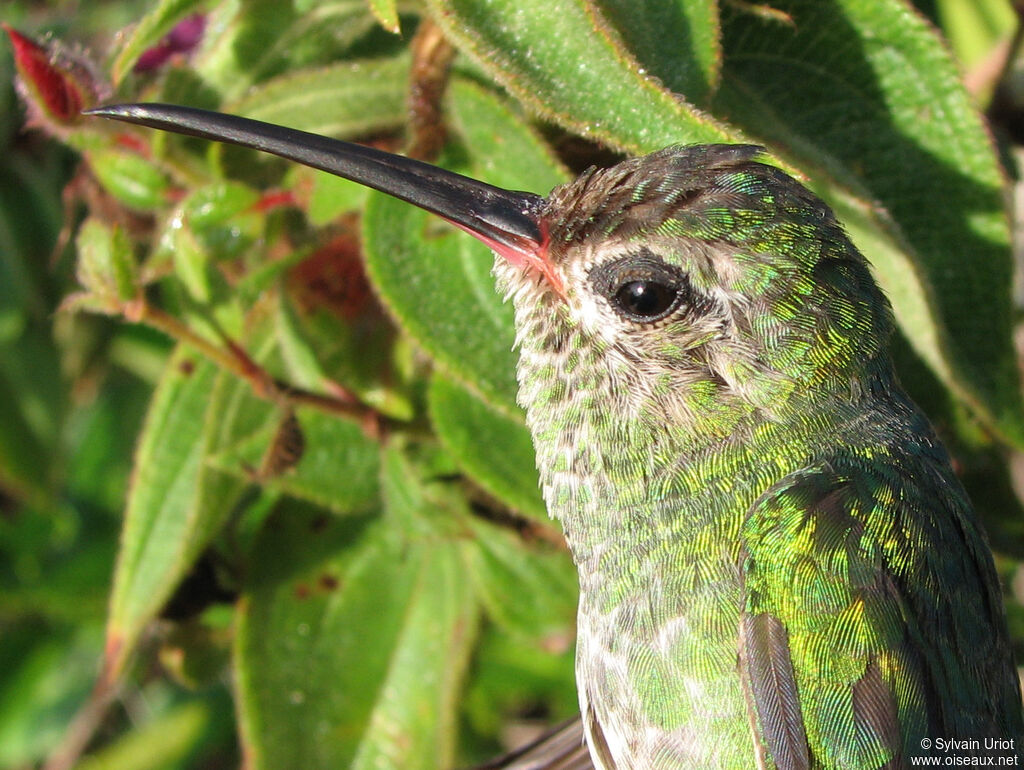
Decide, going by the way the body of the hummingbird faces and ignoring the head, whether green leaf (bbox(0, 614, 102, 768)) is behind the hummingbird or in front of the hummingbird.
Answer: in front

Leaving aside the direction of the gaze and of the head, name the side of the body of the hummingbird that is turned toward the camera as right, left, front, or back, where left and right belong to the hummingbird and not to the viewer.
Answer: left

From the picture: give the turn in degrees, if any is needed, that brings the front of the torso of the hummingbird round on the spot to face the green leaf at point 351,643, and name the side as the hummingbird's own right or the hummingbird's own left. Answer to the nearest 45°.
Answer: approximately 45° to the hummingbird's own right

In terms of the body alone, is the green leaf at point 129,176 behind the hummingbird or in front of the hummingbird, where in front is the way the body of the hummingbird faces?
in front

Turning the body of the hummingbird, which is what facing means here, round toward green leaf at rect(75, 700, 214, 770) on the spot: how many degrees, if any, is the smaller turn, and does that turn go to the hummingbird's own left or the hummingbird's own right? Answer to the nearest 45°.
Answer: approximately 45° to the hummingbird's own right

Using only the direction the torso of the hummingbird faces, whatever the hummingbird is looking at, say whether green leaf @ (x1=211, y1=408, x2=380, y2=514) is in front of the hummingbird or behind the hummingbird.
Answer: in front

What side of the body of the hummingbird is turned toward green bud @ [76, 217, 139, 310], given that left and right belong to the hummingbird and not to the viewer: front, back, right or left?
front
